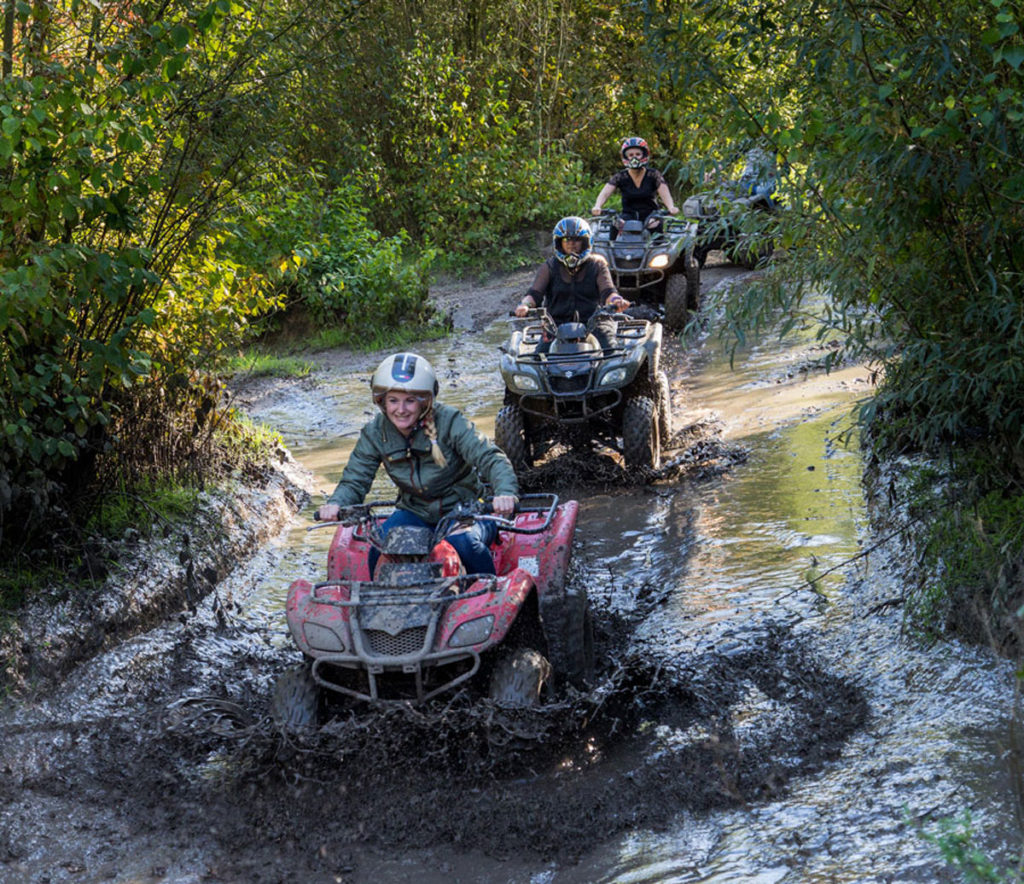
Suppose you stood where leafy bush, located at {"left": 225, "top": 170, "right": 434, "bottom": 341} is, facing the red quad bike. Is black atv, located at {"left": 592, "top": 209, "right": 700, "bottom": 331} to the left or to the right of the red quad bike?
left

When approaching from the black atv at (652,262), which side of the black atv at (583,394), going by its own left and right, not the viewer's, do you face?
back

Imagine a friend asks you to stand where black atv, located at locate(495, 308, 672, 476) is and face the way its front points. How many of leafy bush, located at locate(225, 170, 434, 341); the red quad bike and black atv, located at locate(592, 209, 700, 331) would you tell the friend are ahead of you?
1

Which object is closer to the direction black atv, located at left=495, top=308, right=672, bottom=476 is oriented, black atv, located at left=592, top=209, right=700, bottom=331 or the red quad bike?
the red quad bike

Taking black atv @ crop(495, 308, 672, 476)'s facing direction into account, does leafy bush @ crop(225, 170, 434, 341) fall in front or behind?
behind

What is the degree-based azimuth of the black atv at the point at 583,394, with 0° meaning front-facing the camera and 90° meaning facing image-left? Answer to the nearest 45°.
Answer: approximately 0°

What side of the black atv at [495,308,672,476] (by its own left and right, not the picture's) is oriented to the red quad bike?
front
